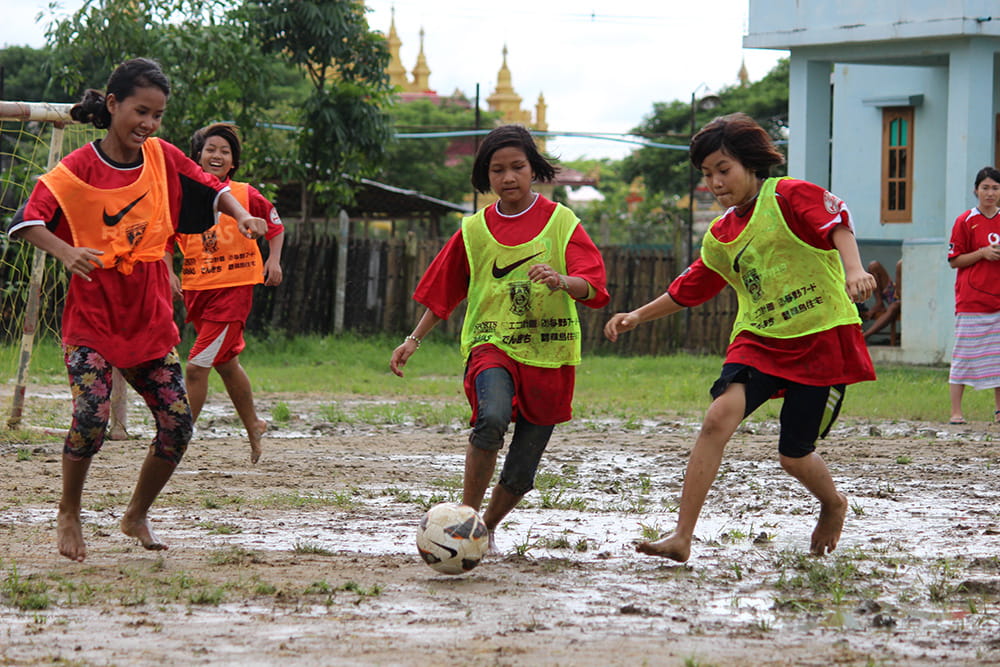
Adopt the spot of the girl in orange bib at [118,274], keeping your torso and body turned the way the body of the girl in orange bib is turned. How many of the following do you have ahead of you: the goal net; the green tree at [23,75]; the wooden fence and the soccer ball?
1

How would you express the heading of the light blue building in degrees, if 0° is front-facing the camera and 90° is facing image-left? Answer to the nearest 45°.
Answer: approximately 45°

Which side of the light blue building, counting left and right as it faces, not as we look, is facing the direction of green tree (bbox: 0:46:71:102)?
right

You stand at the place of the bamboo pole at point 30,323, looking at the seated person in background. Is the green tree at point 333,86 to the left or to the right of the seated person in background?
left

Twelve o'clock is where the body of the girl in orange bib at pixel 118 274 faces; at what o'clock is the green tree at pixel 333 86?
The green tree is roughly at 8 o'clock from the girl in orange bib.

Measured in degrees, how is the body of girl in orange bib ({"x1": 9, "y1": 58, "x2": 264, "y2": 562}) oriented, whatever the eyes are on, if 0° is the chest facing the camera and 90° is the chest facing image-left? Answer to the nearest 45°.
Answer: approximately 315°

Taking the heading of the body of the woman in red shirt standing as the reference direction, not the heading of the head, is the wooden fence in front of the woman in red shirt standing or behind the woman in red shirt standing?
behind

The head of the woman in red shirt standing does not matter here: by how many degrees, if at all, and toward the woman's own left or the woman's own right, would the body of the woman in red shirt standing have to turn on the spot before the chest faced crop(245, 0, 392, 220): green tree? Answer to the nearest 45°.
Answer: approximately 180°

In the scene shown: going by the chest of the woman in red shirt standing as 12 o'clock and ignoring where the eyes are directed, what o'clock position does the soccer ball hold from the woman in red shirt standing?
The soccer ball is roughly at 2 o'clock from the woman in red shirt standing.

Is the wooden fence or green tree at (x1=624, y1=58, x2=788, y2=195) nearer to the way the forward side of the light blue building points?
the wooden fence

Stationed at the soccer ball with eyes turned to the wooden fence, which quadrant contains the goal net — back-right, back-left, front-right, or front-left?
front-left
